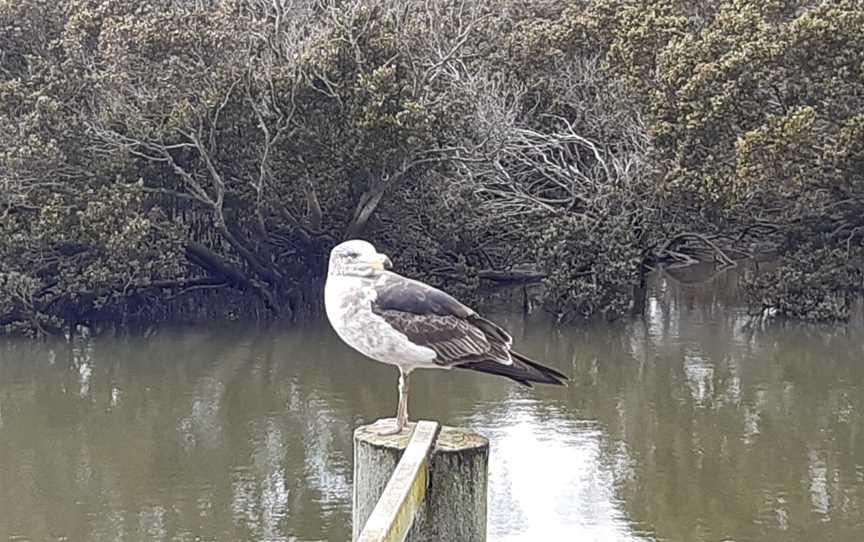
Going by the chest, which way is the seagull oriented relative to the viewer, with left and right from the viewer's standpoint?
facing to the left of the viewer
